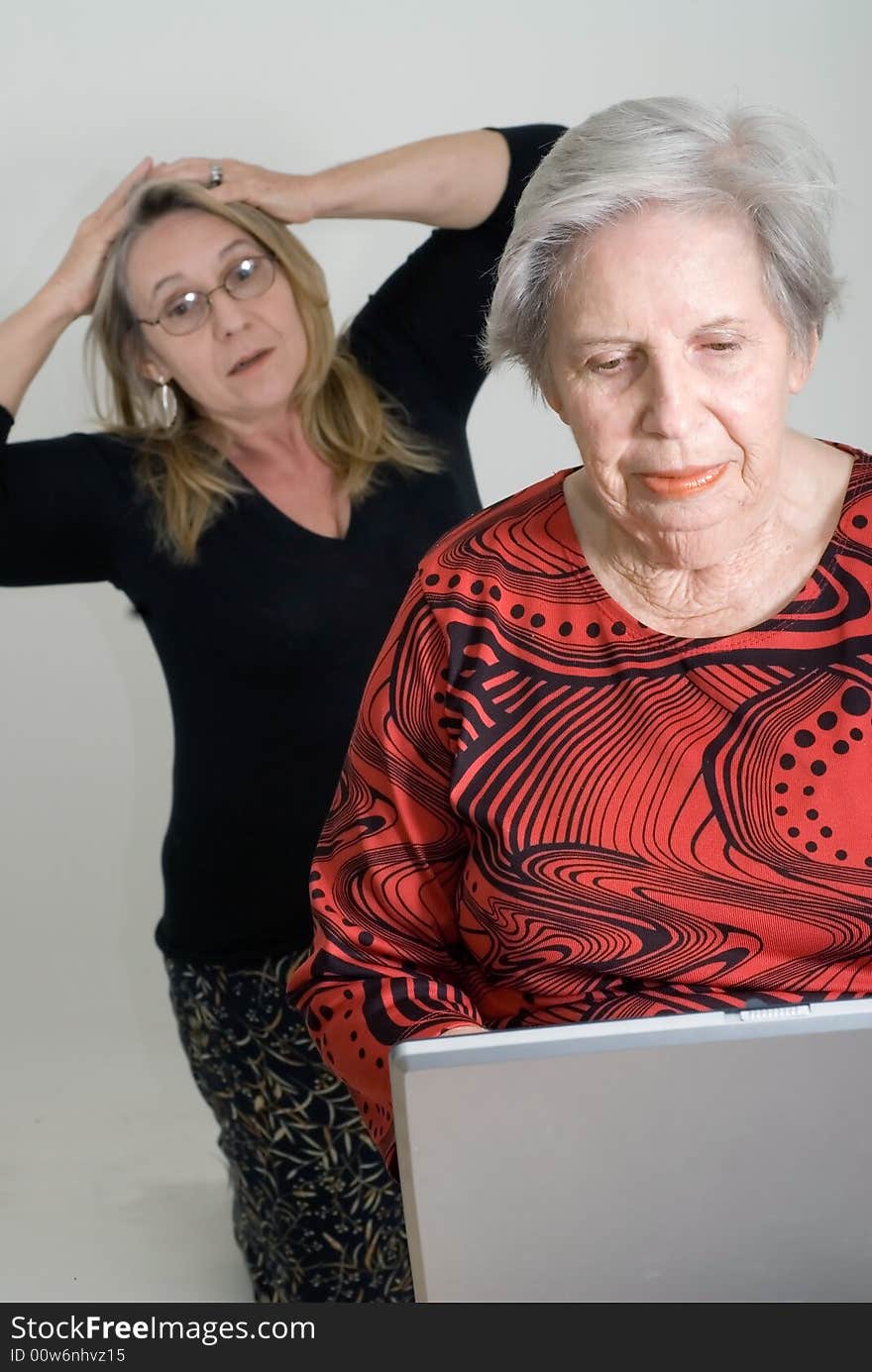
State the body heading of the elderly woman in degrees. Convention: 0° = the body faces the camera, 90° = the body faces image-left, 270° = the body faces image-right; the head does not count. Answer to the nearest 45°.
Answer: approximately 0°

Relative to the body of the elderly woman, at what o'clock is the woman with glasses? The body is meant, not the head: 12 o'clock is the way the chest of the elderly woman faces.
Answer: The woman with glasses is roughly at 5 o'clock from the elderly woman.
